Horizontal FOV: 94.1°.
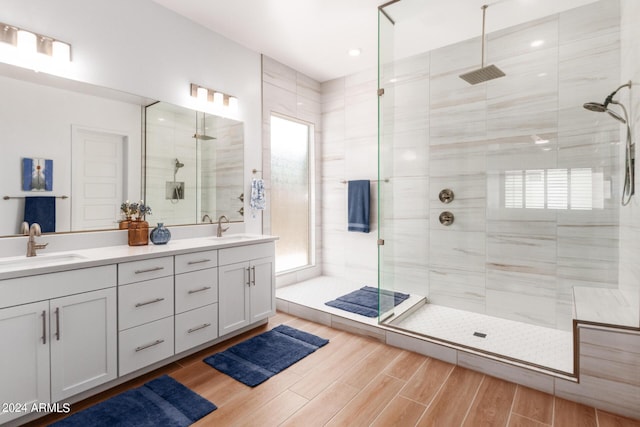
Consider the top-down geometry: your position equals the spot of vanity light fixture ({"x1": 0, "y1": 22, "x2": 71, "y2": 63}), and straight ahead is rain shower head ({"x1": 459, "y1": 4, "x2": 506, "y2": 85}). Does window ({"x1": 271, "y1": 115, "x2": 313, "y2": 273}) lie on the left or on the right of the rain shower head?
left

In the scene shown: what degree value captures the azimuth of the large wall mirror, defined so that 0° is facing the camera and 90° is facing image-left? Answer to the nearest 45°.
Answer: approximately 315°

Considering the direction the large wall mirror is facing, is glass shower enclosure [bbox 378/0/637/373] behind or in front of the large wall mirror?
in front

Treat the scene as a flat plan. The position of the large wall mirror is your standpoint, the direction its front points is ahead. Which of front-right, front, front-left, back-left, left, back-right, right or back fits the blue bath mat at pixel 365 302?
front-left

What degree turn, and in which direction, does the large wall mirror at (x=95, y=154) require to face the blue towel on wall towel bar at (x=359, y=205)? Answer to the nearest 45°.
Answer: approximately 45° to its left
